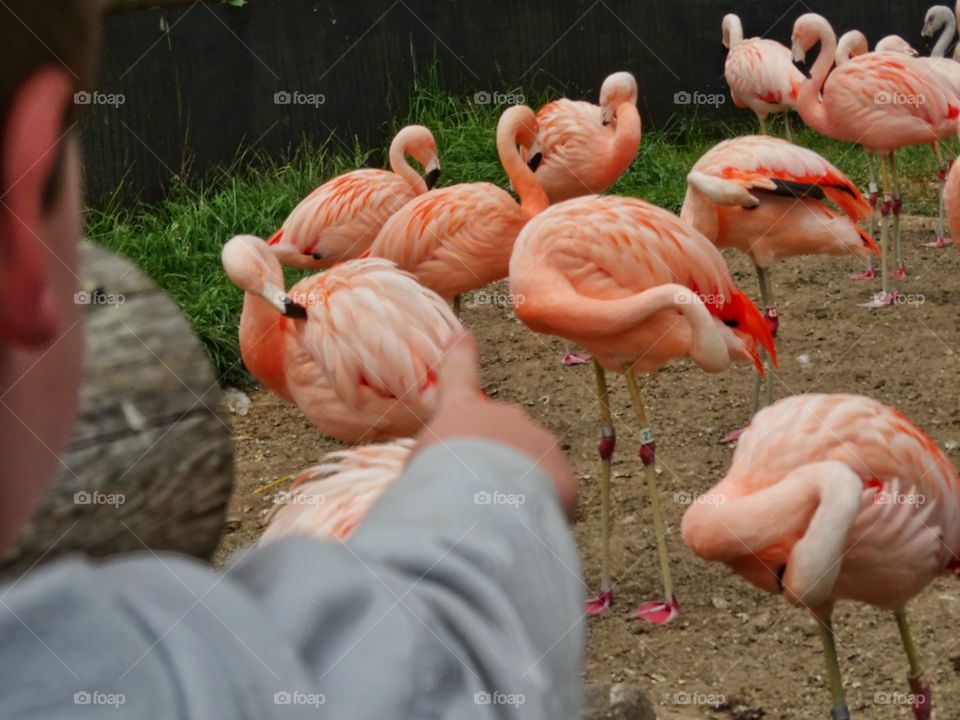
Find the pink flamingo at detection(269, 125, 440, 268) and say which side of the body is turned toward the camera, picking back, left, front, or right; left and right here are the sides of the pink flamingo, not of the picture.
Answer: right

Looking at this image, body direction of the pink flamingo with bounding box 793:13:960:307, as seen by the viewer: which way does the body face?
to the viewer's left

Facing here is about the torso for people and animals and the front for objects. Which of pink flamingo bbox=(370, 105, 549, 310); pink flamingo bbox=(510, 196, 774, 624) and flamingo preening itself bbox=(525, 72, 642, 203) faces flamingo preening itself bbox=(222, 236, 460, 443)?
pink flamingo bbox=(510, 196, 774, 624)

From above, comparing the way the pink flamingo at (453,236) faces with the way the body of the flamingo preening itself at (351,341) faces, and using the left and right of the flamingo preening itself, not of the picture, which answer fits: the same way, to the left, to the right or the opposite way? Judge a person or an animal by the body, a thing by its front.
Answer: the opposite way

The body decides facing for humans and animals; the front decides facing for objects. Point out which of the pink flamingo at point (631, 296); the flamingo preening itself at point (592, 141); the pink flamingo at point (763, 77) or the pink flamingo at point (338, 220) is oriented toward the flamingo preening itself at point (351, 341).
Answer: the pink flamingo at point (631, 296)

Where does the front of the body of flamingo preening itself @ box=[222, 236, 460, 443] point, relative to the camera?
to the viewer's left

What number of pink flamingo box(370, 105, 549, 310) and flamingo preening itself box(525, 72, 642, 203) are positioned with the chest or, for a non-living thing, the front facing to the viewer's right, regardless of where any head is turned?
2

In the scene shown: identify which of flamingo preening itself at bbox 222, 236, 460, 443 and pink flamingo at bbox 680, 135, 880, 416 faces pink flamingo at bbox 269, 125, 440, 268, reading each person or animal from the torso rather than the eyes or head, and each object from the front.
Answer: pink flamingo at bbox 680, 135, 880, 416

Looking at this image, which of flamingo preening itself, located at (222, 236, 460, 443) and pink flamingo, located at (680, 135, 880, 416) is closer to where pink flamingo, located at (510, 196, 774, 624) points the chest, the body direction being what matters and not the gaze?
the flamingo preening itself

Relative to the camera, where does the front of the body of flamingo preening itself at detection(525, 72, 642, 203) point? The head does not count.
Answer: to the viewer's right
